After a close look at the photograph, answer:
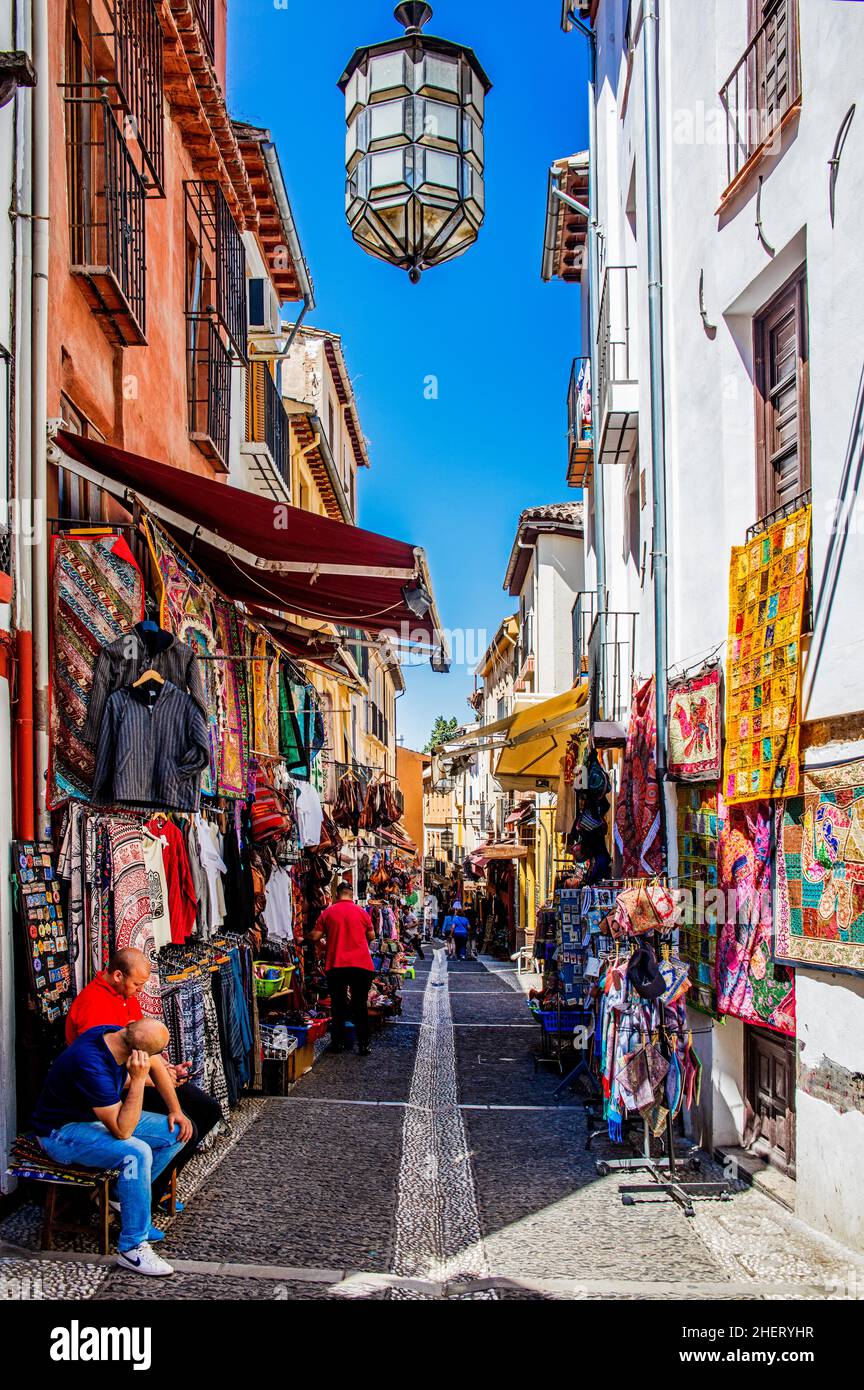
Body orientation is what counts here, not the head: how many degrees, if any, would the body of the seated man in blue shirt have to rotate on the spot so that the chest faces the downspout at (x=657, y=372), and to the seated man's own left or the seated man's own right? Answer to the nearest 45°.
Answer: approximately 45° to the seated man's own left

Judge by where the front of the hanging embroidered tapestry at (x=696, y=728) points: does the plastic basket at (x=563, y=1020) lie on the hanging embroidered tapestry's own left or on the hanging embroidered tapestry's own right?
on the hanging embroidered tapestry's own right

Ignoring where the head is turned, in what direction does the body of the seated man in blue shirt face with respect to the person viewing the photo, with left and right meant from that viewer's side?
facing to the right of the viewer

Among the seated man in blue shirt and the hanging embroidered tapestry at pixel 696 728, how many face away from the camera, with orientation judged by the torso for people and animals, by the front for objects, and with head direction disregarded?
0

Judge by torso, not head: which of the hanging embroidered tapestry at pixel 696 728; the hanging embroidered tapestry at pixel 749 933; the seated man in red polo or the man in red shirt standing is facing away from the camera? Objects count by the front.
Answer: the man in red shirt standing

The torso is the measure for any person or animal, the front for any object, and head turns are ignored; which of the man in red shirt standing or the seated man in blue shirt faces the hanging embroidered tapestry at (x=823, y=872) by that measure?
the seated man in blue shirt

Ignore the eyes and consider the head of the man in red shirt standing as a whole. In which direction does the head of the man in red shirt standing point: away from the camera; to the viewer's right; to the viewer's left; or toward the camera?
away from the camera

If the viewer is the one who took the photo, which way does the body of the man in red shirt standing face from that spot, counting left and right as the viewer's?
facing away from the viewer

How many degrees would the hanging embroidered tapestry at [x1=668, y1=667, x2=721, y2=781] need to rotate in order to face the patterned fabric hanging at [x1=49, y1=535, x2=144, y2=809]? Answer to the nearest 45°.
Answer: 0° — it already faces it

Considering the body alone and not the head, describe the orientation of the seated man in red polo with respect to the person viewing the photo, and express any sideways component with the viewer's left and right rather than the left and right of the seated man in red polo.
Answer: facing to the right of the viewer

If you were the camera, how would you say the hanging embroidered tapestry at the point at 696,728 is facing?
facing the viewer and to the left of the viewer

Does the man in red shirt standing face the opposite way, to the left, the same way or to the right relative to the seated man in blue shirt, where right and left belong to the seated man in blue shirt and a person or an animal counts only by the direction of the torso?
to the left

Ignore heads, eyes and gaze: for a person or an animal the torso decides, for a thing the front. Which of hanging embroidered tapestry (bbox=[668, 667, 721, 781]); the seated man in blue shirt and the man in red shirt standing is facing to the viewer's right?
the seated man in blue shirt
